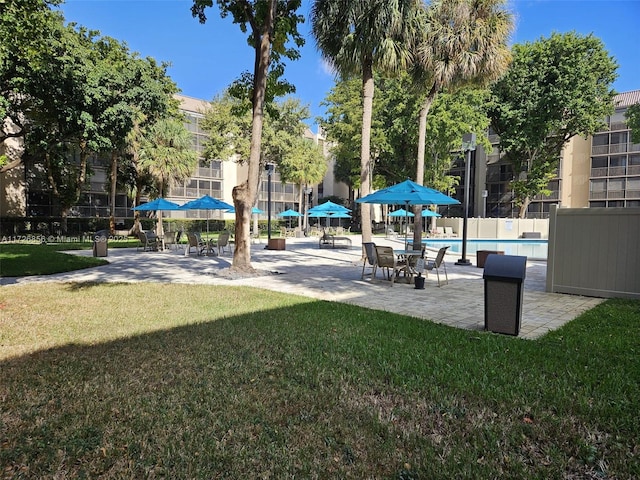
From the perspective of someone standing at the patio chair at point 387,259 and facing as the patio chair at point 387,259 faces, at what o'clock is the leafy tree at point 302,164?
The leafy tree is roughly at 10 o'clock from the patio chair.

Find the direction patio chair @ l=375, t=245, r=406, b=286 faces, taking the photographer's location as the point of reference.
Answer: facing away from the viewer and to the right of the viewer

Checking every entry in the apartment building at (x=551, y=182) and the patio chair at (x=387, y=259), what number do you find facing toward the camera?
1

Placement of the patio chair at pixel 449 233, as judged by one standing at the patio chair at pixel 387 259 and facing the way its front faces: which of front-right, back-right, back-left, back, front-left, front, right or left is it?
front-left

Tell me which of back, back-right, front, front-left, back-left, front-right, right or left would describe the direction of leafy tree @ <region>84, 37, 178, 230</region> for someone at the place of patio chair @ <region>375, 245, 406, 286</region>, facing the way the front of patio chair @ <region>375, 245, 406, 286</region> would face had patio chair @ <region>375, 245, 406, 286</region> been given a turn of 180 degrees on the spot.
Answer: right
